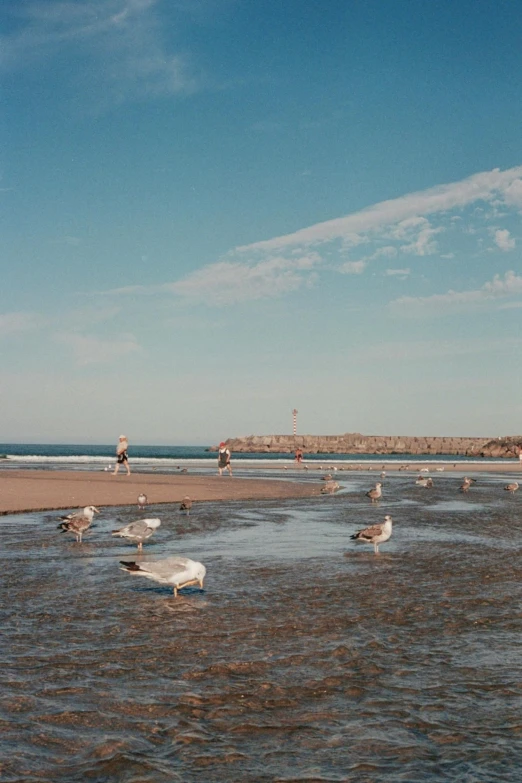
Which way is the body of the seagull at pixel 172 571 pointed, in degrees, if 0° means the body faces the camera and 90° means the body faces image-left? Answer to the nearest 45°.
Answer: approximately 270°

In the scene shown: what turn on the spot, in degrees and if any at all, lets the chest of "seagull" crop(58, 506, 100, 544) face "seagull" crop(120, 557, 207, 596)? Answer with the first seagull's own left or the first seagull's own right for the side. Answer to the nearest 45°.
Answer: approximately 90° to the first seagull's own right

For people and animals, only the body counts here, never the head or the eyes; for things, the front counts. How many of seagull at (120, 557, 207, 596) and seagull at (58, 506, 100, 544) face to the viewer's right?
2

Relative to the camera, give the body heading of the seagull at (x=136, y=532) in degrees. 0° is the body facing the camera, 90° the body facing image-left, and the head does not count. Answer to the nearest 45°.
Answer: approximately 270°

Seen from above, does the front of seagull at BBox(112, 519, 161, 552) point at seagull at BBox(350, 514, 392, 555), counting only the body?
yes

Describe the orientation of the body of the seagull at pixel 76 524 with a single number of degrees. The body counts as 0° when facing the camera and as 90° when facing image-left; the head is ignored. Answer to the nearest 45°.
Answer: approximately 270°

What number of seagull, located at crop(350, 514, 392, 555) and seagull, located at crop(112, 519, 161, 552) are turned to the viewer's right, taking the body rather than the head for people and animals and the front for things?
2

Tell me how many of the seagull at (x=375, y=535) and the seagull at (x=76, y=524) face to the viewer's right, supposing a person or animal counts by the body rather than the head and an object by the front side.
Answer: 2
